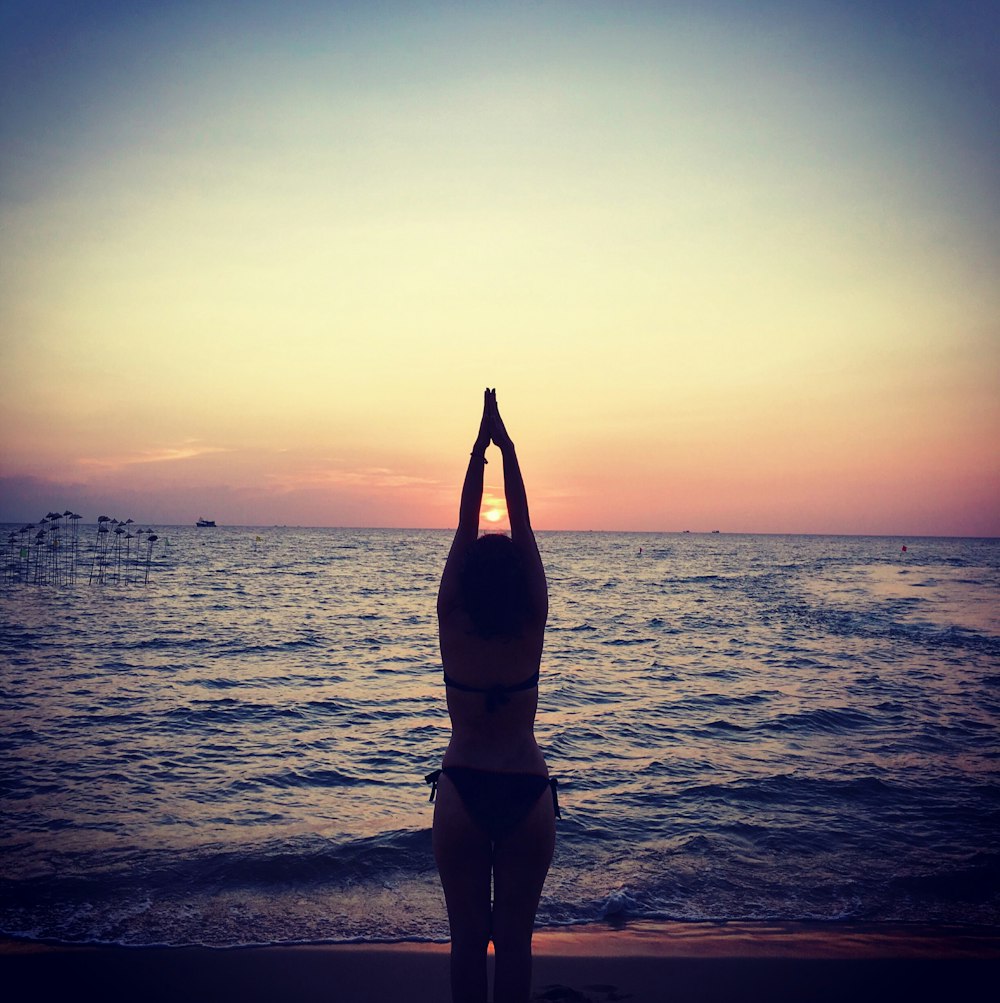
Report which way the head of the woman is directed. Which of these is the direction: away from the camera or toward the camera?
away from the camera

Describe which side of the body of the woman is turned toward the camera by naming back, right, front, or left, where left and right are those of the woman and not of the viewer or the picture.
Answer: back
